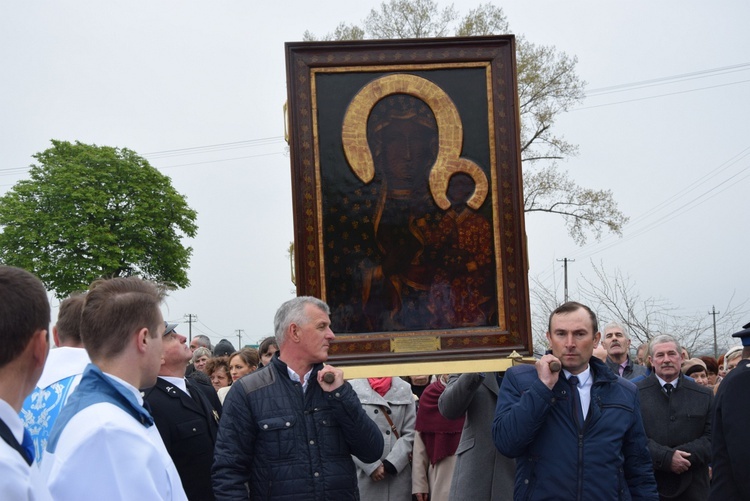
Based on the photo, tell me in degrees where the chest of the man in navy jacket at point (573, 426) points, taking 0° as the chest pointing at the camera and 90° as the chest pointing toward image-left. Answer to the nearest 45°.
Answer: approximately 0°

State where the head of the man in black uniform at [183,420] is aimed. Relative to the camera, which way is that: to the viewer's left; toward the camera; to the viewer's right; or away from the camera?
to the viewer's right

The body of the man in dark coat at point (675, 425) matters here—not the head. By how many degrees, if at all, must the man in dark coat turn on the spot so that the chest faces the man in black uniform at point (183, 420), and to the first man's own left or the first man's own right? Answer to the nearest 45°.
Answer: approximately 45° to the first man's own right

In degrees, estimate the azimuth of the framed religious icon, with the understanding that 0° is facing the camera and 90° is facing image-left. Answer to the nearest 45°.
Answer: approximately 0°

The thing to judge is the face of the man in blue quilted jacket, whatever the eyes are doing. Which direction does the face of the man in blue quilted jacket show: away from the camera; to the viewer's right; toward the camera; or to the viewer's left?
to the viewer's right

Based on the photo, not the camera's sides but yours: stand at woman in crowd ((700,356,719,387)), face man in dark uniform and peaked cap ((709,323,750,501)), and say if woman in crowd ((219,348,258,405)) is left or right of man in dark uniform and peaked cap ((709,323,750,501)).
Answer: right
